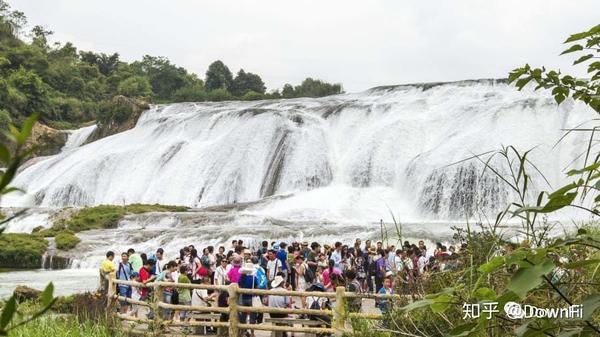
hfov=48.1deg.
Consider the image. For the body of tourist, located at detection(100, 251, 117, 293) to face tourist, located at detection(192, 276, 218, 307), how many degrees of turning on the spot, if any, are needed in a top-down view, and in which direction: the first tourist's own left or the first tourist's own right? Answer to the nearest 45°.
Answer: approximately 45° to the first tourist's own right

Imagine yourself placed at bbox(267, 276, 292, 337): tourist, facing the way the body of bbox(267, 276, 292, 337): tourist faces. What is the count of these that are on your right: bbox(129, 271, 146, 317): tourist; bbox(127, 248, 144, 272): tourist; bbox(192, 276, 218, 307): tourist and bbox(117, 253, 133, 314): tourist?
0

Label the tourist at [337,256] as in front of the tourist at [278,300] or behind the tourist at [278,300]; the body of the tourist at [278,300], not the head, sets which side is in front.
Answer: in front

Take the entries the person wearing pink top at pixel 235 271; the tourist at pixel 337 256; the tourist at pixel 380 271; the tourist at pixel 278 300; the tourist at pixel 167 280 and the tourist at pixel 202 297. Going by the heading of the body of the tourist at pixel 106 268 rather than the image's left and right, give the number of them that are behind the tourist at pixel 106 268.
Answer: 0

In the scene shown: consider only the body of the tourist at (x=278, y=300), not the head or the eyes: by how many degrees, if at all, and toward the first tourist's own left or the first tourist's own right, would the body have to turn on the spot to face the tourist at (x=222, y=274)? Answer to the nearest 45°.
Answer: approximately 45° to the first tourist's own left

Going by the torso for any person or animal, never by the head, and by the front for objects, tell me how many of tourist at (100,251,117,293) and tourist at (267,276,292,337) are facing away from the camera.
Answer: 1

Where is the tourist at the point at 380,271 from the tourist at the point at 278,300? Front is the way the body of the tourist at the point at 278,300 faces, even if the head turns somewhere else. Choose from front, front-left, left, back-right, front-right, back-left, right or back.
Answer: front-right

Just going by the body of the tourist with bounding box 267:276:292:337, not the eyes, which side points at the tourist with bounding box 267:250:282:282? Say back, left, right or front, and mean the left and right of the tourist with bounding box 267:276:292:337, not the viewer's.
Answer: front

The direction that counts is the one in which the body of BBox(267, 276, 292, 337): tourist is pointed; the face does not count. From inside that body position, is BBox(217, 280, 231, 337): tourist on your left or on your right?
on your left

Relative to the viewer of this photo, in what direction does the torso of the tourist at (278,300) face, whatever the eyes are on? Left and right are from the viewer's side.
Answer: facing away from the viewer

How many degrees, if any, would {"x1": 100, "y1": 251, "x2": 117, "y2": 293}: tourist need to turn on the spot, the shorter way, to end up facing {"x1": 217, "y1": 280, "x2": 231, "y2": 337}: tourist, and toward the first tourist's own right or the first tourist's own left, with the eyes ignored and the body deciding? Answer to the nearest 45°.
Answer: approximately 45° to the first tourist's own right

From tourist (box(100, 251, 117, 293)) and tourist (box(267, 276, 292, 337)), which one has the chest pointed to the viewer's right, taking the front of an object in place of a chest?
tourist (box(100, 251, 117, 293))

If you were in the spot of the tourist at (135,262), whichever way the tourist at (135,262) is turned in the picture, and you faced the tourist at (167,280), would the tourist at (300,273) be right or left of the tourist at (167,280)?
left
